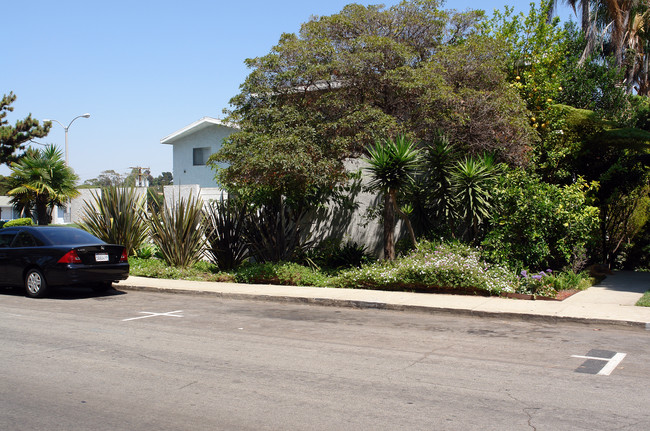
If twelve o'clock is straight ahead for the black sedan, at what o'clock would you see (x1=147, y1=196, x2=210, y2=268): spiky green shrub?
The spiky green shrub is roughly at 3 o'clock from the black sedan.

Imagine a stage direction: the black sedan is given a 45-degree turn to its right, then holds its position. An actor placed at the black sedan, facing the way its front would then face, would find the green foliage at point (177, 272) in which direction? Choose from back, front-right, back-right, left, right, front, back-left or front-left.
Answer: front-right

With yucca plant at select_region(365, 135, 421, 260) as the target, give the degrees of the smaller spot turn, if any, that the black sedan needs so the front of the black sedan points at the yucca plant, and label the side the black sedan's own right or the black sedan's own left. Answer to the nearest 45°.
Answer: approximately 135° to the black sedan's own right

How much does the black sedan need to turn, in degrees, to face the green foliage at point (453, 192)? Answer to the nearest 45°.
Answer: approximately 135° to its right

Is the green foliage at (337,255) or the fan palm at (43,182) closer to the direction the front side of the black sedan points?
the fan palm

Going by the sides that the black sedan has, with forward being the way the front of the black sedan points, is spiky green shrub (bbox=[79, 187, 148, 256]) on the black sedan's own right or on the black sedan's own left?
on the black sedan's own right

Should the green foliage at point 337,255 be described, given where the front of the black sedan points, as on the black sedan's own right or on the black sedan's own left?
on the black sedan's own right

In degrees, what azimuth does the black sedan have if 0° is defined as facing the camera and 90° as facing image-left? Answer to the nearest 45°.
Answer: approximately 135°

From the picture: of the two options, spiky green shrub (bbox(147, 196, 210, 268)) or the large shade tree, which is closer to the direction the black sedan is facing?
the spiky green shrub

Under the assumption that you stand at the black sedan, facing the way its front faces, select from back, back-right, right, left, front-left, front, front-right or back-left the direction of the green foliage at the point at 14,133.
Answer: front-right

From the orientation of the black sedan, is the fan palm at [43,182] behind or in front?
in front

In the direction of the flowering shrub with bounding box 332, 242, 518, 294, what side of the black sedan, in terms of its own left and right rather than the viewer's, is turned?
back
